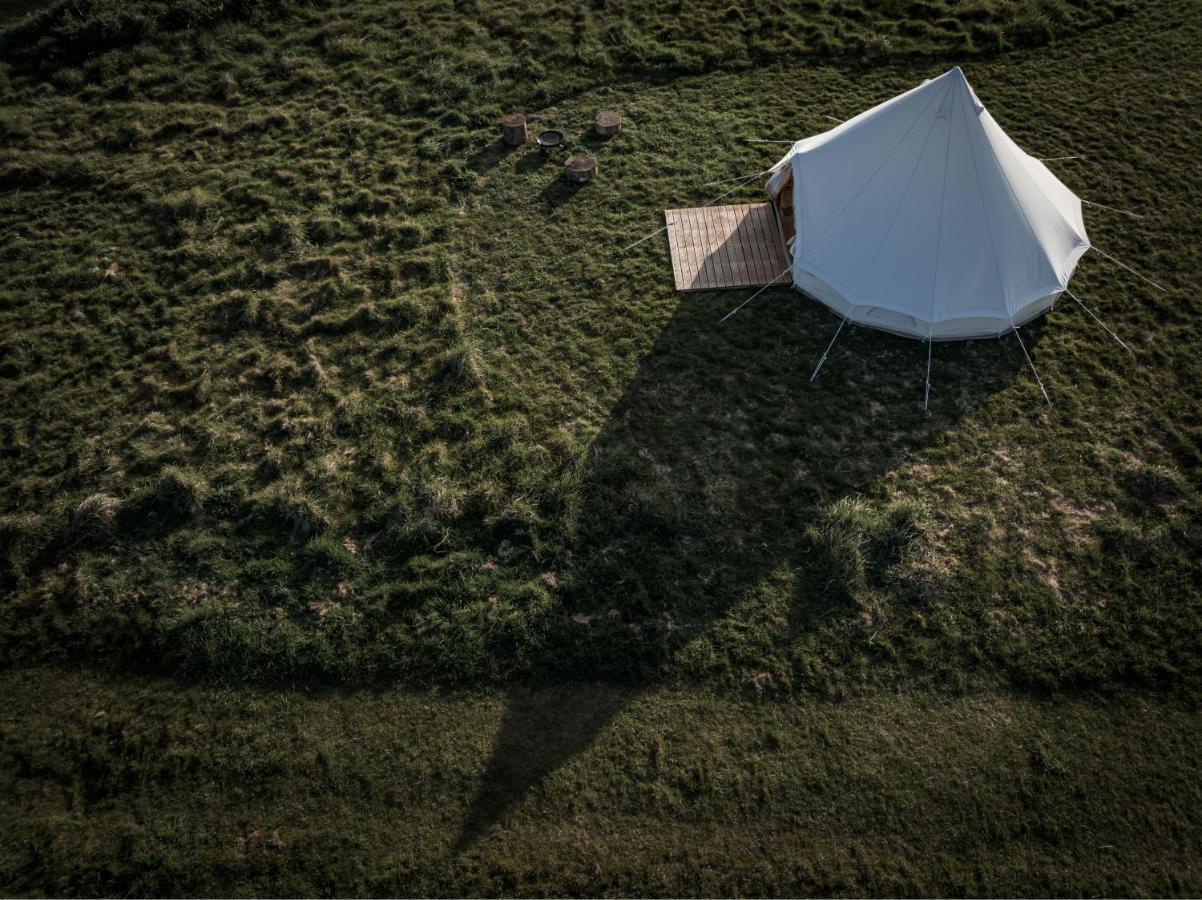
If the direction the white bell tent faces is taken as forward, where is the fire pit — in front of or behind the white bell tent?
in front

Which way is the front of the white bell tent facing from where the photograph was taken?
facing to the left of the viewer

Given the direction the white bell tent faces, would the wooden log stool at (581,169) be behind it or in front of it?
in front
